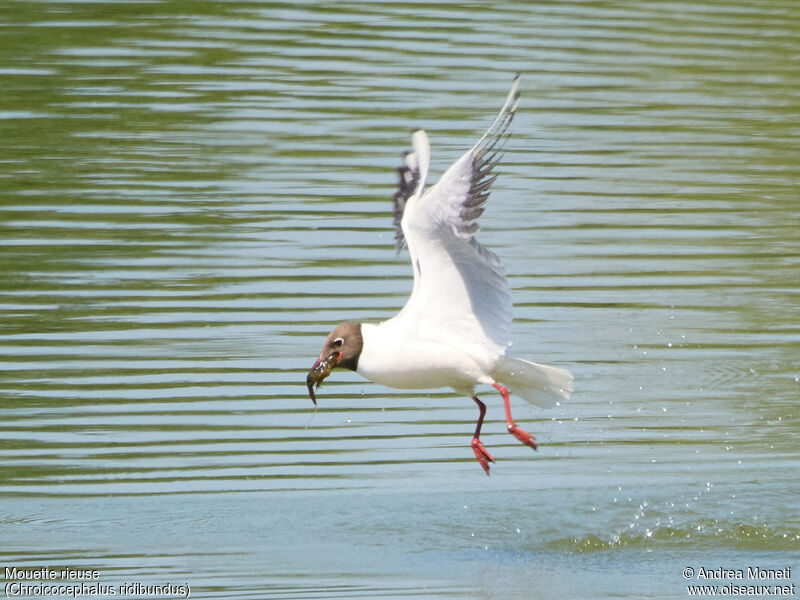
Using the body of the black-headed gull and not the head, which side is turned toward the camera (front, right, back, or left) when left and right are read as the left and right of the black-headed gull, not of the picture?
left
